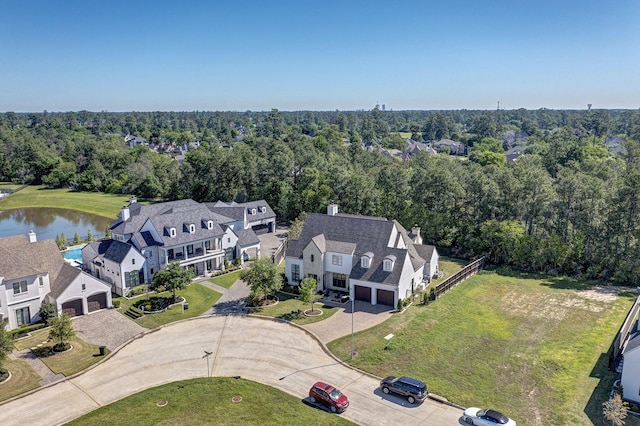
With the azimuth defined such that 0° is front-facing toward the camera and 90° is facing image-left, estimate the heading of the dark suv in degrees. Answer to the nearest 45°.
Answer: approximately 135°

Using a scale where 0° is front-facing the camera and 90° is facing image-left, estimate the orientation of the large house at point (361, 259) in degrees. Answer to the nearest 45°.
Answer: approximately 45°

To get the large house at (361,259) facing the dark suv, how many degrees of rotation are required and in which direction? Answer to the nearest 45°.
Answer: approximately 45° to its left

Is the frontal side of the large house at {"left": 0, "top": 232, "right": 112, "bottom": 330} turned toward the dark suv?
yes

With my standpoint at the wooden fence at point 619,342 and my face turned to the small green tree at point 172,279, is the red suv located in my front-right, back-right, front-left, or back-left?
front-left

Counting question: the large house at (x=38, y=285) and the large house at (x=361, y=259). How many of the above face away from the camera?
0

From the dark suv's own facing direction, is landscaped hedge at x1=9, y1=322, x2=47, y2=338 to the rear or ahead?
ahead

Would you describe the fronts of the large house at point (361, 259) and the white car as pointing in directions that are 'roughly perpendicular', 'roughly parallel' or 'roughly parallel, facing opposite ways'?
roughly perpendicular

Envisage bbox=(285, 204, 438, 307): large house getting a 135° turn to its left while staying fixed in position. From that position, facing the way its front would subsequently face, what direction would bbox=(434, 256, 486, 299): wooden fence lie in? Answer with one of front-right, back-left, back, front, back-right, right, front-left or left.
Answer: front

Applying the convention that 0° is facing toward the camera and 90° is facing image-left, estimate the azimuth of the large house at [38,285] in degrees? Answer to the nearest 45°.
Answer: approximately 315°

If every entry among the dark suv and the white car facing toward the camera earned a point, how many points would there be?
0

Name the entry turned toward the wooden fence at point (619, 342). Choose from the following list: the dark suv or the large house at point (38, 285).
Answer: the large house
